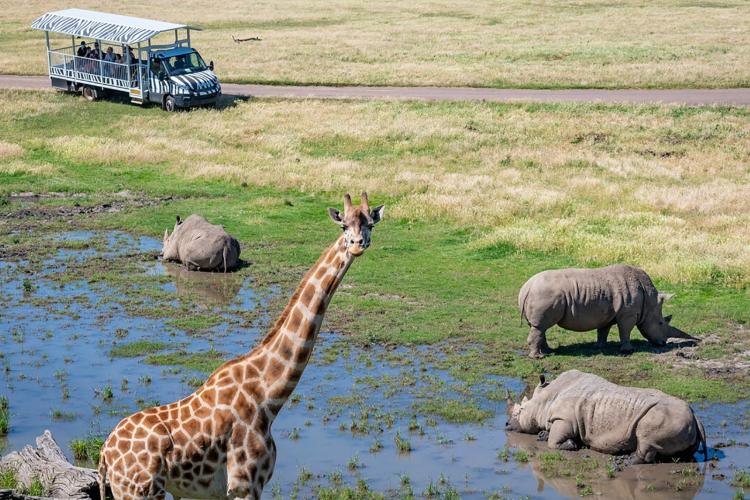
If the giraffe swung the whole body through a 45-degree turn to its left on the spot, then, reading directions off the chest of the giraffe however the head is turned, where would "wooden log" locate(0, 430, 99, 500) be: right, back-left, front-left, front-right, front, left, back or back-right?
left

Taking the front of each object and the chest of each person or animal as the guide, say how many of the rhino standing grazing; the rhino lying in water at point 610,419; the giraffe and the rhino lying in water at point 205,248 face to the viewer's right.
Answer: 2

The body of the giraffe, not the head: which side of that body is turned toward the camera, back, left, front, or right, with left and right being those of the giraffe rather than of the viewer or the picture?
right

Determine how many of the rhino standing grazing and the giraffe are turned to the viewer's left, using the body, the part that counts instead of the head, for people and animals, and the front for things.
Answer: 0

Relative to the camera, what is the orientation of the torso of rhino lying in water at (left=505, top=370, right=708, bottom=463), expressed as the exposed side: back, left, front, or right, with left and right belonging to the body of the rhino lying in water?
left

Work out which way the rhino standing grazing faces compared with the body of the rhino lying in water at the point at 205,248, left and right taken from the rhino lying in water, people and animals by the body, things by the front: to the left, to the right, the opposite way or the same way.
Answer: the opposite way

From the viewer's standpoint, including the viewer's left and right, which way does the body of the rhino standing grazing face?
facing to the right of the viewer

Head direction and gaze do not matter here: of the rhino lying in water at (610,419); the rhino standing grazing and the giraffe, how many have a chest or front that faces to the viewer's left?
1

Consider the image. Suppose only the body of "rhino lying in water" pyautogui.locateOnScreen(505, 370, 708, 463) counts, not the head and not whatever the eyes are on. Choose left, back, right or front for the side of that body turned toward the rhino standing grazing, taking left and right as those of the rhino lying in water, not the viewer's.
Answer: right

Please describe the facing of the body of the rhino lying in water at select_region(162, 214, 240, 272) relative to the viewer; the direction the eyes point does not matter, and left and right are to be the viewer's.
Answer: facing away from the viewer and to the left of the viewer

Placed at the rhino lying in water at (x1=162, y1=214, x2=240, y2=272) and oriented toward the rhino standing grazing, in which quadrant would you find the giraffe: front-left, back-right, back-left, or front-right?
front-right

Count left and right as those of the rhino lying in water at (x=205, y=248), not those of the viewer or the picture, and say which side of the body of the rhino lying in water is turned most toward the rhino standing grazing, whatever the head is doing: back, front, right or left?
back

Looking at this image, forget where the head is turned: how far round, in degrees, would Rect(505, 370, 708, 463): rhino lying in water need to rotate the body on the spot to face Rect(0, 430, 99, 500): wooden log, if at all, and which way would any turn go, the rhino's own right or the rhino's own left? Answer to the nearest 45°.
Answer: approximately 45° to the rhino's own left

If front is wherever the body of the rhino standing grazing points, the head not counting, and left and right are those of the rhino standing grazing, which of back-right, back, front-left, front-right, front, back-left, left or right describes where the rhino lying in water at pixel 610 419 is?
right

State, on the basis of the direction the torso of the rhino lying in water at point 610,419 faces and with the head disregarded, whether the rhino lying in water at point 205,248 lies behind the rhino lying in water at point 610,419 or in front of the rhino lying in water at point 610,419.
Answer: in front
